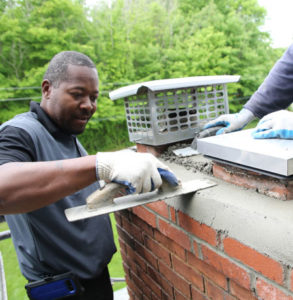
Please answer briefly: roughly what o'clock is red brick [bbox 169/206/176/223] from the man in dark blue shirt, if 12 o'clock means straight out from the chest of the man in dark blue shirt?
The red brick is roughly at 12 o'clock from the man in dark blue shirt.

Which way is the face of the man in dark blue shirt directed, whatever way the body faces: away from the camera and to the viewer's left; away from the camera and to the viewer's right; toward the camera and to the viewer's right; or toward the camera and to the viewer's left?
toward the camera and to the viewer's right

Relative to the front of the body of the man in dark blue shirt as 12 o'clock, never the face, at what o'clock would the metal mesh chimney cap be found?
The metal mesh chimney cap is roughly at 10 o'clock from the man in dark blue shirt.

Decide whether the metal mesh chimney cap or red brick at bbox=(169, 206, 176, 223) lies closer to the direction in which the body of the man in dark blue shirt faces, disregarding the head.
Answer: the red brick

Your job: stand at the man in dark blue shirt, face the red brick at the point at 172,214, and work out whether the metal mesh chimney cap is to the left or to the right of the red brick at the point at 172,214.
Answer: left

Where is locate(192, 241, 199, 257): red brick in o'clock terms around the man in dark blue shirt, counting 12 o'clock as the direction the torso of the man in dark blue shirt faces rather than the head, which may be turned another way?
The red brick is roughly at 12 o'clock from the man in dark blue shirt.

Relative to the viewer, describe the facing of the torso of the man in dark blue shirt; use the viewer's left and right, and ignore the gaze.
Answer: facing the viewer and to the right of the viewer

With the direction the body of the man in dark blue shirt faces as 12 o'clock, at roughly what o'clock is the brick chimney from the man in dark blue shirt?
The brick chimney is roughly at 12 o'clock from the man in dark blue shirt.

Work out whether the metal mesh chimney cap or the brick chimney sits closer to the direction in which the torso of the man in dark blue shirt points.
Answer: the brick chimney
